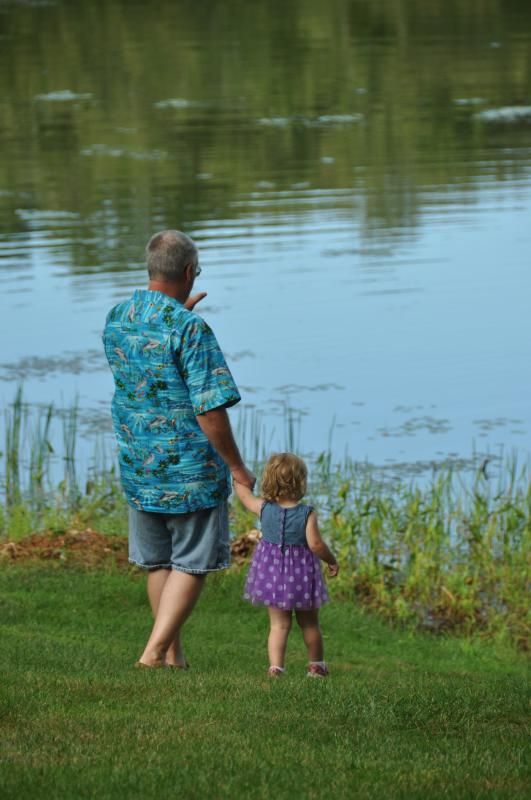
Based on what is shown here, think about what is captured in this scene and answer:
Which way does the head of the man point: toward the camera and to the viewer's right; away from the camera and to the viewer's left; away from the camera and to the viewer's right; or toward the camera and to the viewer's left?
away from the camera and to the viewer's right

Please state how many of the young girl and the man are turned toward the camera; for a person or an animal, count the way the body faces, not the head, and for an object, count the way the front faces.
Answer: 0

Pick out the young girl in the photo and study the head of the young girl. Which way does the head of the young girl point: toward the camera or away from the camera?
away from the camera

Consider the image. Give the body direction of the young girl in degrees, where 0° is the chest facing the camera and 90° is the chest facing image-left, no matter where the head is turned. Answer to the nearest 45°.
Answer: approximately 180°

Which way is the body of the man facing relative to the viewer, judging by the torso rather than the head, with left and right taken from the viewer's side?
facing away from the viewer and to the right of the viewer
